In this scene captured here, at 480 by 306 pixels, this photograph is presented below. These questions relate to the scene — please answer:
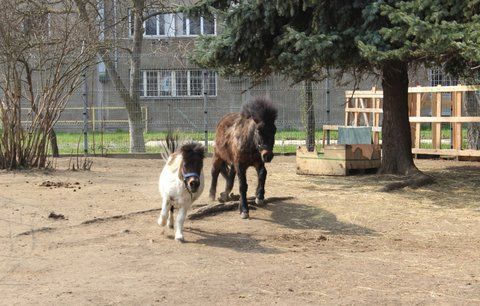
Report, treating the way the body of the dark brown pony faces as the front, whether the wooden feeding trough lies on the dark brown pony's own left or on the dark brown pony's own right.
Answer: on the dark brown pony's own left

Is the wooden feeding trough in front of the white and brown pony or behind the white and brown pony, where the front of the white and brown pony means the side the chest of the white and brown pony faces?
behind

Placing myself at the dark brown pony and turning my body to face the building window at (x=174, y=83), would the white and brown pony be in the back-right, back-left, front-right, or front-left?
back-left

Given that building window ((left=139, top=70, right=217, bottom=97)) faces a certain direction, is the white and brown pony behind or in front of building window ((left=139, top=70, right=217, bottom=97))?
in front

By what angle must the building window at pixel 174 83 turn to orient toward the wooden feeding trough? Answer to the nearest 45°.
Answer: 0° — it already faces it

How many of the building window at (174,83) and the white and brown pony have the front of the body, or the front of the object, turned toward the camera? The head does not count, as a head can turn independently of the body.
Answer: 2

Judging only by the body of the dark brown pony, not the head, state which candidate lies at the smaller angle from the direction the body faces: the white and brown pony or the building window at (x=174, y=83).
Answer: the white and brown pony

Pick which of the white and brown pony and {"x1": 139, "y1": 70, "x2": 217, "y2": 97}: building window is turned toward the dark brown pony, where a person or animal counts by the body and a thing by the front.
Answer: the building window

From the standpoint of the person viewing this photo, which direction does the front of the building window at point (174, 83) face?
facing the viewer

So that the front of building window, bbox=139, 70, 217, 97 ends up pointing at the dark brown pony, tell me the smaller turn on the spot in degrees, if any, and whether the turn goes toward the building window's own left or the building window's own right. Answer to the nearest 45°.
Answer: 0° — it already faces it

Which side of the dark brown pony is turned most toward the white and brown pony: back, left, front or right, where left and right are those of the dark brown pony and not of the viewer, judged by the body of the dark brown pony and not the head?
right

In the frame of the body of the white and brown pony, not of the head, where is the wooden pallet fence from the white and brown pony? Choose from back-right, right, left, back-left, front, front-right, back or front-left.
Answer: back-left
